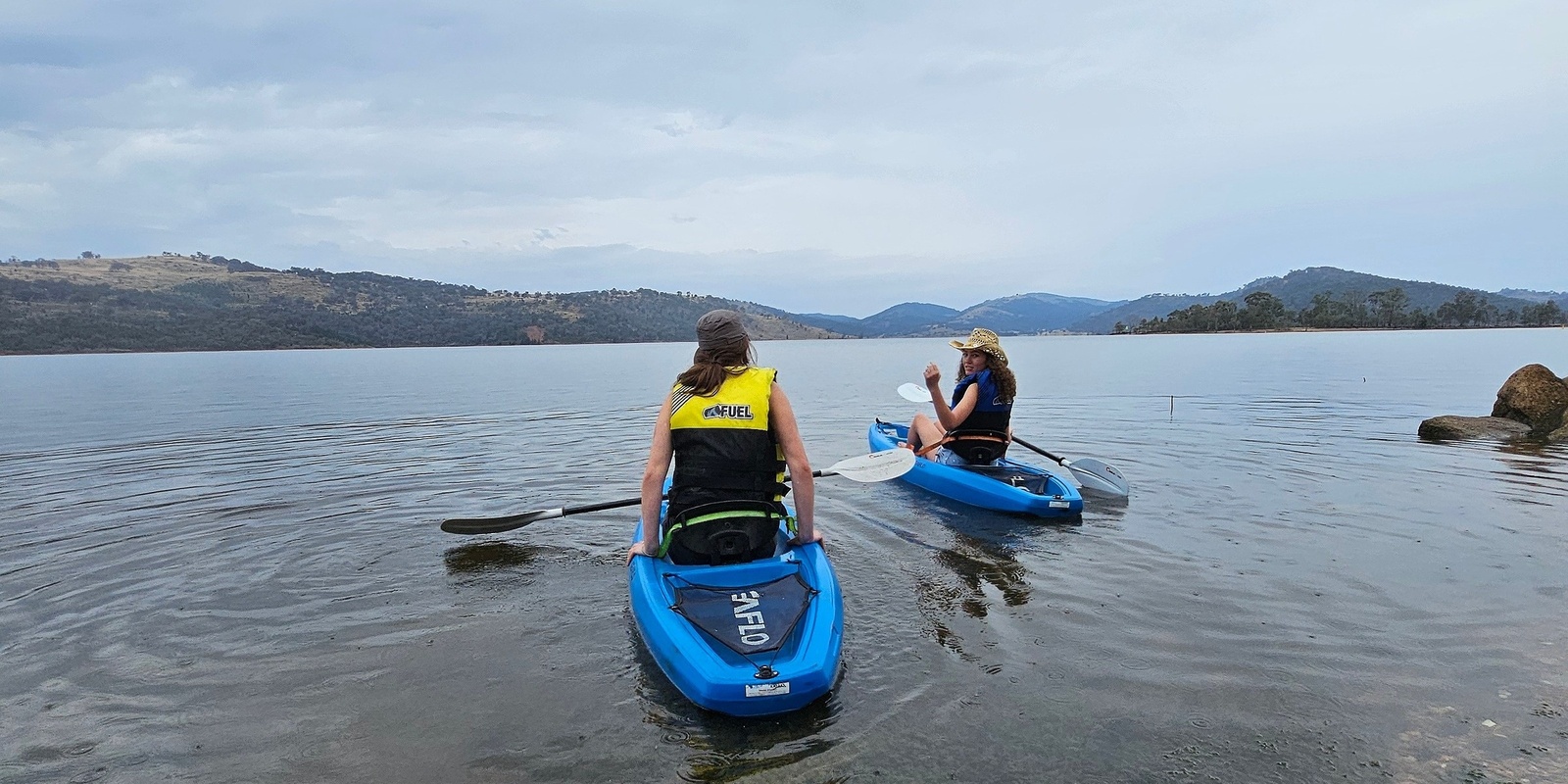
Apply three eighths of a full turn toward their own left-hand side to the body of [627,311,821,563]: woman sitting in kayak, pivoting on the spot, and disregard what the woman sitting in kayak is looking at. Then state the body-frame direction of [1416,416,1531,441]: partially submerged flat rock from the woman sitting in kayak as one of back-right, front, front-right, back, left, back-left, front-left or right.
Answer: back

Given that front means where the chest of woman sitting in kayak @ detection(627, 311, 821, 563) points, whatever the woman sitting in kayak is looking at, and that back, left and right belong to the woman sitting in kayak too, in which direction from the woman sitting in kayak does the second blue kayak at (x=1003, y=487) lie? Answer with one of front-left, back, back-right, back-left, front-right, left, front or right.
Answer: front-right

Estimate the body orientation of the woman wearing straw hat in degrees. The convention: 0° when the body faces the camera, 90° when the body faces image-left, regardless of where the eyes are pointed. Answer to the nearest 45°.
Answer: approximately 135°

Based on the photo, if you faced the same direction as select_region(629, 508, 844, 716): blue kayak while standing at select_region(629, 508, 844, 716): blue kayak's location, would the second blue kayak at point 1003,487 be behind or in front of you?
in front

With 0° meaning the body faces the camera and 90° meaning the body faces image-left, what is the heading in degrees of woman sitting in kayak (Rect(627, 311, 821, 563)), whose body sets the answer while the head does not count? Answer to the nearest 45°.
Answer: approximately 180°

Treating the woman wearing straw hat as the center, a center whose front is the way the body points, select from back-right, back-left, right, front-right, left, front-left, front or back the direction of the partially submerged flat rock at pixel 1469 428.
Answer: right

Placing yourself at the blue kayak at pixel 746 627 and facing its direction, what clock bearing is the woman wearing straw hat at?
The woman wearing straw hat is roughly at 1 o'clock from the blue kayak.

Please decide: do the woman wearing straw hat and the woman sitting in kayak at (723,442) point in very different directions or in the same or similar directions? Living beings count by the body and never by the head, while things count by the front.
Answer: same or similar directions

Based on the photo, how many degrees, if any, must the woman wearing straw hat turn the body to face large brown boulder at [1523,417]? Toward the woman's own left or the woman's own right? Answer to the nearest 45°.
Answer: approximately 90° to the woman's own right

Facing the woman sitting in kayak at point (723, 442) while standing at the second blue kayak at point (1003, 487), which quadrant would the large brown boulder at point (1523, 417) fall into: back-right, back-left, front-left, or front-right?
back-left

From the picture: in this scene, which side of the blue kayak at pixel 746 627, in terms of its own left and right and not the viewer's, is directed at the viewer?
back
